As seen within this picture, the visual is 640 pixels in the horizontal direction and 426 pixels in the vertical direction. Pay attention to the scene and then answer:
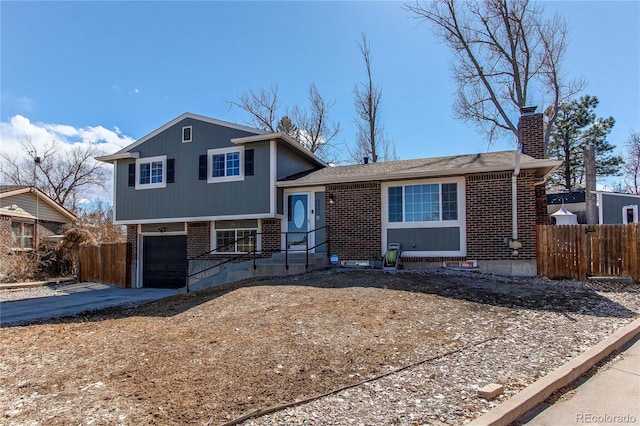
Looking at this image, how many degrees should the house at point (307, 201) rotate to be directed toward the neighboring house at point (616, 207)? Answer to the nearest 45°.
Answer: approximately 135° to its left

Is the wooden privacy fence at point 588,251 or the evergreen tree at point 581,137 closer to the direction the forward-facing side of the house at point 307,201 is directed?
the wooden privacy fence

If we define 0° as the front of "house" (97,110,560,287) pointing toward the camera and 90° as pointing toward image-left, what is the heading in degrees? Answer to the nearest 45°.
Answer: approximately 0°

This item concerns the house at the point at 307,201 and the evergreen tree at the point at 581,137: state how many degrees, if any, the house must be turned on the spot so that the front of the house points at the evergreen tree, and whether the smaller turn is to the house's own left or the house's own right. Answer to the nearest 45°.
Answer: approximately 135° to the house's own left

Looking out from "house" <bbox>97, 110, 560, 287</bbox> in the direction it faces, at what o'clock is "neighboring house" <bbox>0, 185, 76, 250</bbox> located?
The neighboring house is roughly at 4 o'clock from the house.

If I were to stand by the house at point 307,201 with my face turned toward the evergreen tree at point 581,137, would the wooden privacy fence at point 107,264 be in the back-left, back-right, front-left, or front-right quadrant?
back-left

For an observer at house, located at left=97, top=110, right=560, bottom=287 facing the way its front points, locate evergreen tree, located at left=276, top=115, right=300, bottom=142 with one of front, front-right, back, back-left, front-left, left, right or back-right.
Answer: back

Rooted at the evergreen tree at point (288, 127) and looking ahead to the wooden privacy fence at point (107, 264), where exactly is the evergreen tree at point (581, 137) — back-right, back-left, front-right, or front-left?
back-left
